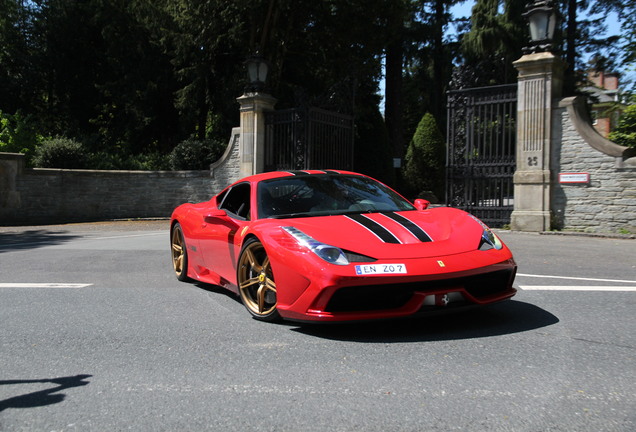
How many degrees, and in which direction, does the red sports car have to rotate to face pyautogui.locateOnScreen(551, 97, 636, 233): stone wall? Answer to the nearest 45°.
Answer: approximately 90° to its left

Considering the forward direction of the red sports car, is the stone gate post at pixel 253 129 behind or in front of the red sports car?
behind

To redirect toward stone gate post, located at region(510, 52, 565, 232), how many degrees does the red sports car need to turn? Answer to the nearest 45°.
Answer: approximately 90° to its left

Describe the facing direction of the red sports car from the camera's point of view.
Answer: facing the viewer and to the right of the viewer

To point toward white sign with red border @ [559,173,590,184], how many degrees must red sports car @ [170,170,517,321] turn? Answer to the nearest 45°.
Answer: approximately 90° to its left

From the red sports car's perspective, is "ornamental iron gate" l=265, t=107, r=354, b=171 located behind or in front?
behind

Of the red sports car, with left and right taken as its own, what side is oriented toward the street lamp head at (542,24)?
left

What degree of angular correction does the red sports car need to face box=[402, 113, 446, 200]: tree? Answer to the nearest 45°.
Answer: approximately 135° to its left

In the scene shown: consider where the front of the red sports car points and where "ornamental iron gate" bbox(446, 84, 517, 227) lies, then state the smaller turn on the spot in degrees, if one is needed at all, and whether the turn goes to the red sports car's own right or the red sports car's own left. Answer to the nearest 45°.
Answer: approximately 135° to the red sports car's own left
